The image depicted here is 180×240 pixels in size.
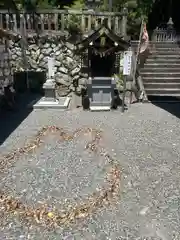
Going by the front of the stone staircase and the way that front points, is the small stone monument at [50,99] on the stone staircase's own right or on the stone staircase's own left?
on the stone staircase's own right

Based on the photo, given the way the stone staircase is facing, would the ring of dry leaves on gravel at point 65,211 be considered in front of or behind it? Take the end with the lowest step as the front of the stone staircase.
in front

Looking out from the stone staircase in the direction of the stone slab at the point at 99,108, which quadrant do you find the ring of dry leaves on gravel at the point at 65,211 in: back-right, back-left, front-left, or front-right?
front-left

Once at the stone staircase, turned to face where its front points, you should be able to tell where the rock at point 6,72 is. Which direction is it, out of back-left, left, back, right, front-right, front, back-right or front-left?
front-right

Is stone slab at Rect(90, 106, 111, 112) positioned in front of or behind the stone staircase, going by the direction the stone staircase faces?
in front

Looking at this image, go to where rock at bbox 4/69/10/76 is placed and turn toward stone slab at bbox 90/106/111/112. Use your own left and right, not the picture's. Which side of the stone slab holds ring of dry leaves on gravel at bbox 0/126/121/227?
right

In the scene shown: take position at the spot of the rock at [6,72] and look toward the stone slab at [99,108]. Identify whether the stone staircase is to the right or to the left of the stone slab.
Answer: left

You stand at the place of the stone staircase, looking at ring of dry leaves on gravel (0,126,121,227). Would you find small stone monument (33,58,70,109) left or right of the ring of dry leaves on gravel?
right

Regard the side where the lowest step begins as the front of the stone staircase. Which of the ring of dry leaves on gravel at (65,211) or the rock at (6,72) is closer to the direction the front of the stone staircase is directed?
the ring of dry leaves on gravel

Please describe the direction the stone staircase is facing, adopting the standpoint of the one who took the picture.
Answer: facing the viewer
